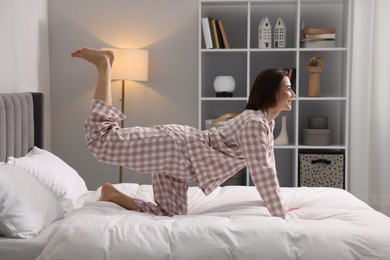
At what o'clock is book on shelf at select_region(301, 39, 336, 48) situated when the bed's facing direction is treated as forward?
The book on shelf is roughly at 10 o'clock from the bed.

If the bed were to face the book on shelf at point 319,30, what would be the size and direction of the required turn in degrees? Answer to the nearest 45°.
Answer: approximately 45° to its left

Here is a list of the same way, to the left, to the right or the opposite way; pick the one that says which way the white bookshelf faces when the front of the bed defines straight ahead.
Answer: to the right

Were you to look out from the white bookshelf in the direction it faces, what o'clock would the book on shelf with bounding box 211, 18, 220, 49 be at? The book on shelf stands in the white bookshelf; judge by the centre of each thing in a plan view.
The book on shelf is roughly at 2 o'clock from the white bookshelf.

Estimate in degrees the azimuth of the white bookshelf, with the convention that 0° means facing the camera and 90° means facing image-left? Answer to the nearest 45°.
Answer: approximately 0°

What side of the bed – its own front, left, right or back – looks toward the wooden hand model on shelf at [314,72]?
left

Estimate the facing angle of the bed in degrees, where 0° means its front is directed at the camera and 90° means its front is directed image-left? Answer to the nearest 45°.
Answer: approximately 270°

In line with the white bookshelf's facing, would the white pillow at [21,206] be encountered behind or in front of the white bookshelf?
in front

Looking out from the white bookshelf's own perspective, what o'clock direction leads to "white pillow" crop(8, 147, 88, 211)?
The white pillow is roughly at 1 o'clock from the white bookshelf.

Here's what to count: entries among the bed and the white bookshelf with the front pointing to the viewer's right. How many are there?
1

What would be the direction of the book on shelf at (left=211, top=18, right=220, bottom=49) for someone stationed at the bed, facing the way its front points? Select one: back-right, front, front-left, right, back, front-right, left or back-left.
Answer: left

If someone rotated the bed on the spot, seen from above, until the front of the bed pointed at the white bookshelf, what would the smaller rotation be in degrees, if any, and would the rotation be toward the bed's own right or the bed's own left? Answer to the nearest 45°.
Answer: approximately 90° to the bed's own left

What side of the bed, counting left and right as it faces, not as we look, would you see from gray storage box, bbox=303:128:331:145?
left
